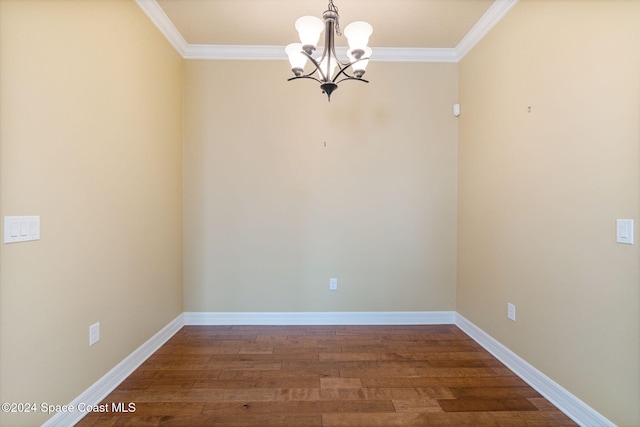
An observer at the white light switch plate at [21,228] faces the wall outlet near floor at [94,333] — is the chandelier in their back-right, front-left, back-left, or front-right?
front-right

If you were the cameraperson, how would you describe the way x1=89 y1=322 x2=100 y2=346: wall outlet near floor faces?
facing the viewer and to the right of the viewer

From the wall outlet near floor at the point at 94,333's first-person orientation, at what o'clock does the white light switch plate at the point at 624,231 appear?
The white light switch plate is roughly at 12 o'clock from the wall outlet near floor.
